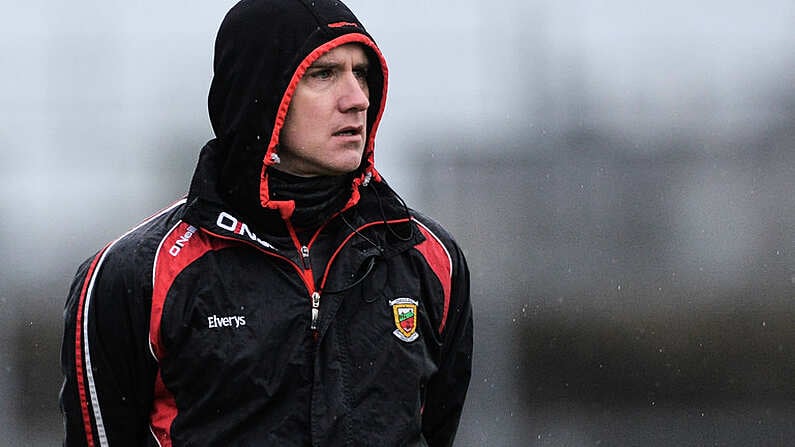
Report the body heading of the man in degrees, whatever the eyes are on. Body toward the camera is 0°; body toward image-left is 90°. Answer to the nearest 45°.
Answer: approximately 315°

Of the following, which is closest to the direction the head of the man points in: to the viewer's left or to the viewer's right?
to the viewer's right
